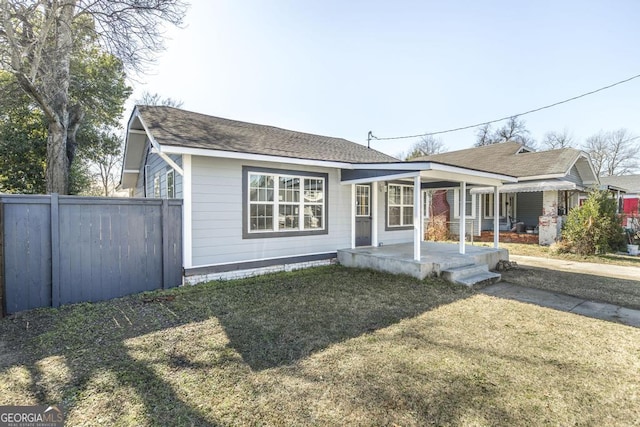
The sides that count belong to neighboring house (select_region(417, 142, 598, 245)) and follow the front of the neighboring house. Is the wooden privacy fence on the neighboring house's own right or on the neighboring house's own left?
on the neighboring house's own right

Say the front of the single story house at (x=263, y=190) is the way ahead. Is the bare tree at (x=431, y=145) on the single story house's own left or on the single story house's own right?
on the single story house's own left

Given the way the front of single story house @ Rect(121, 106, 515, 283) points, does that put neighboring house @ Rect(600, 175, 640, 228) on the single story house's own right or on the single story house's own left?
on the single story house's own left

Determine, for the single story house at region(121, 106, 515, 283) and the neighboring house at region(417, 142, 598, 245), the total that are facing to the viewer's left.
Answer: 0

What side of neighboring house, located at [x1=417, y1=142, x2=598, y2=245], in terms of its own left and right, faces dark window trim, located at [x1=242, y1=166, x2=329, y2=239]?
right

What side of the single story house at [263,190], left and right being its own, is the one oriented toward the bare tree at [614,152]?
left

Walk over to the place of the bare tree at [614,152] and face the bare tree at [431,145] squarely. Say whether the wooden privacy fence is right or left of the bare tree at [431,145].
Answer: left

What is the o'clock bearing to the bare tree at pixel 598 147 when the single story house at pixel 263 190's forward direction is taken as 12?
The bare tree is roughly at 9 o'clock from the single story house.

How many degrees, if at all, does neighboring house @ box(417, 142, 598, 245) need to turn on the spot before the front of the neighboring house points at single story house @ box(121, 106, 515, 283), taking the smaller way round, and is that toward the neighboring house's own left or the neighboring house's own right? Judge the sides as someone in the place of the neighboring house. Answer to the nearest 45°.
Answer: approximately 90° to the neighboring house's own right

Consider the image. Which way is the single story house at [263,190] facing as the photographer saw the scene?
facing the viewer and to the right of the viewer

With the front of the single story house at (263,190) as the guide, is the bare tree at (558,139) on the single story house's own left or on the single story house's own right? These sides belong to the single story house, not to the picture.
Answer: on the single story house's own left

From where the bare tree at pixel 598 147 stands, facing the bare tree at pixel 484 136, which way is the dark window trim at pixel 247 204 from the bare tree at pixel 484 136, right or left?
left

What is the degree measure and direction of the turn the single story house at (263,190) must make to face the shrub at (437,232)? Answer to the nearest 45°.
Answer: approximately 90° to its left

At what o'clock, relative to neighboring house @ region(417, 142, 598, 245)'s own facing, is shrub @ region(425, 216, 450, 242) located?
The shrub is roughly at 3 o'clock from the neighboring house.

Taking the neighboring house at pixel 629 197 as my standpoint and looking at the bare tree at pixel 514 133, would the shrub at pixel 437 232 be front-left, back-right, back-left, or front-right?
back-left
